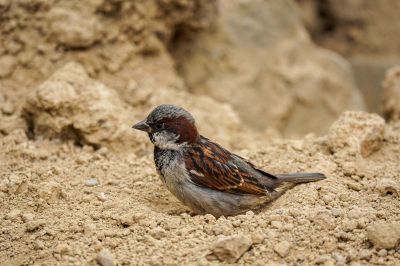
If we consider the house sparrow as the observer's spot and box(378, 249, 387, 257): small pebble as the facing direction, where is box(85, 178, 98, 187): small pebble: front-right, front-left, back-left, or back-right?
back-right

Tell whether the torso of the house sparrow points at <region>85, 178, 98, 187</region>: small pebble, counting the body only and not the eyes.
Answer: yes

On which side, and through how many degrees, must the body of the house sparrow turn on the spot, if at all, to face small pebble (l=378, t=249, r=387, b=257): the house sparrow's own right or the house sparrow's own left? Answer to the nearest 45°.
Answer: approximately 135° to the house sparrow's own left

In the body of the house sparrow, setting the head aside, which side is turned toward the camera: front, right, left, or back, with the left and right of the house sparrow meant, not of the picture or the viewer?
left

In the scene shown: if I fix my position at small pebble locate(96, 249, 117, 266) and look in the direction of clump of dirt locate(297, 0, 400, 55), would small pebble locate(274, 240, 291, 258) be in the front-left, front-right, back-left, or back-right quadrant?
front-right

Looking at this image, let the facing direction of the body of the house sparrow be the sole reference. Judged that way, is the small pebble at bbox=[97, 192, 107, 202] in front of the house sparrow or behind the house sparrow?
in front

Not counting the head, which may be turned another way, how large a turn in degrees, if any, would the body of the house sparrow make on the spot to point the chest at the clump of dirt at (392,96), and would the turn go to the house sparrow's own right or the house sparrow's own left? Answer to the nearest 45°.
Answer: approximately 135° to the house sparrow's own right

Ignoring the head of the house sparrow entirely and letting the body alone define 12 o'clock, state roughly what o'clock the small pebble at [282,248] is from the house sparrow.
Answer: The small pebble is roughly at 8 o'clock from the house sparrow.

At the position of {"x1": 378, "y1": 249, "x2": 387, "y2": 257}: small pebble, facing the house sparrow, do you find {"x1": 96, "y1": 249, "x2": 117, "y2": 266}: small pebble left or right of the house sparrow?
left

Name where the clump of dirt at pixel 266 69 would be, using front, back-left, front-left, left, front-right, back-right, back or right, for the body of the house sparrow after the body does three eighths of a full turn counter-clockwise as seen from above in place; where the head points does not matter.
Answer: back-left

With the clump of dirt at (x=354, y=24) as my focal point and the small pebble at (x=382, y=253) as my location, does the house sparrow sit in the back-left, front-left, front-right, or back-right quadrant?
front-left

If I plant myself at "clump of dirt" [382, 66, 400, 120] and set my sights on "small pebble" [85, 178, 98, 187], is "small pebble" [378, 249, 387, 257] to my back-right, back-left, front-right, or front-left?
front-left

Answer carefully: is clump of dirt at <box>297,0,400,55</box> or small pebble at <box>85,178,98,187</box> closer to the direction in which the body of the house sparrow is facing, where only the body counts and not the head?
the small pebble

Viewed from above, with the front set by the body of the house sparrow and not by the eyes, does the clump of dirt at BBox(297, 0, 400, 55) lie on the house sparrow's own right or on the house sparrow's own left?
on the house sparrow's own right
